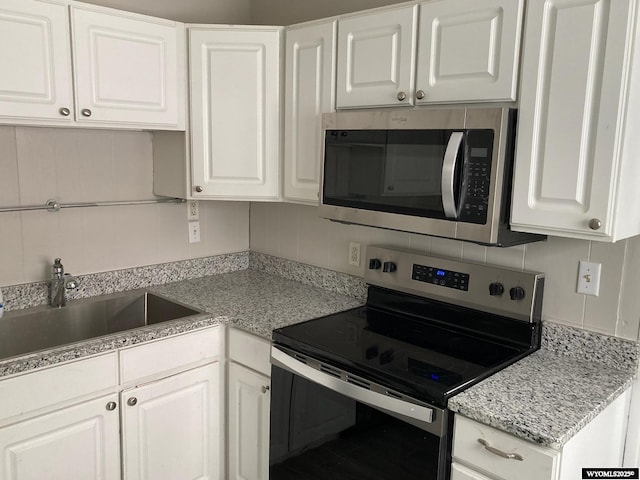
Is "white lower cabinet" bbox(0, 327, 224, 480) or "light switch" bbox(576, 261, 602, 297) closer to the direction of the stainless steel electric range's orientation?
the white lower cabinet

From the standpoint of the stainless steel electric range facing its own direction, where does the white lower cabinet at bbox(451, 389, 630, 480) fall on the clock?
The white lower cabinet is roughly at 9 o'clock from the stainless steel electric range.

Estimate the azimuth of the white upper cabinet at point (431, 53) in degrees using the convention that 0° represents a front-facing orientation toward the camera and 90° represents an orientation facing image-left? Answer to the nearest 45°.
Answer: approximately 45°

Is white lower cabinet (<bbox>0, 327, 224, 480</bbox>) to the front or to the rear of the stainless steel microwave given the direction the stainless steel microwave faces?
to the front

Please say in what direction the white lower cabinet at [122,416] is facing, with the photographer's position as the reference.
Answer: facing the viewer and to the right of the viewer
